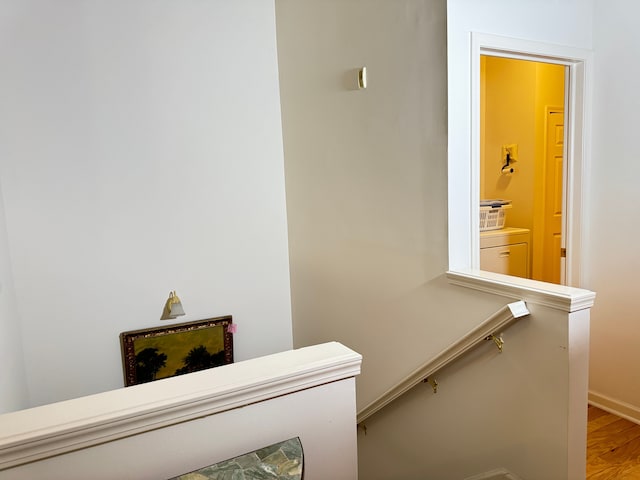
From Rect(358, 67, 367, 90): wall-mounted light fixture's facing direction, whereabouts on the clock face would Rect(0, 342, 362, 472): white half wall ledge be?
The white half wall ledge is roughly at 11 o'clock from the wall-mounted light fixture.

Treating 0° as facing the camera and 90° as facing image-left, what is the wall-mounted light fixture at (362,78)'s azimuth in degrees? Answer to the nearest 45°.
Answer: approximately 45°
